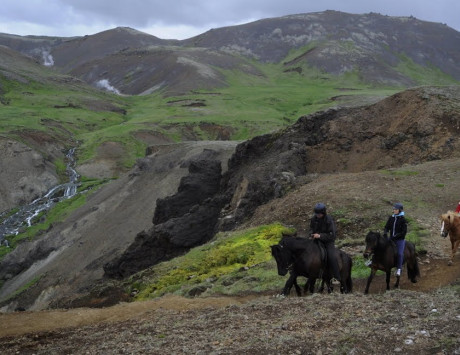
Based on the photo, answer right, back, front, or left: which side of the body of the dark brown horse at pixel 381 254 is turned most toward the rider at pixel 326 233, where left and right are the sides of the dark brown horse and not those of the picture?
front

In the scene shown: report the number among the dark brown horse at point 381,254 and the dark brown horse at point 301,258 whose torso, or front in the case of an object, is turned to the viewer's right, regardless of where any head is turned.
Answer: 0

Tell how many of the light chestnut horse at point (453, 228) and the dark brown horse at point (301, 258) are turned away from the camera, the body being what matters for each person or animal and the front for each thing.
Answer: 0

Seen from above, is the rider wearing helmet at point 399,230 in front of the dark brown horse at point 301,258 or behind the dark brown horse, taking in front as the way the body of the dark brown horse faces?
behind

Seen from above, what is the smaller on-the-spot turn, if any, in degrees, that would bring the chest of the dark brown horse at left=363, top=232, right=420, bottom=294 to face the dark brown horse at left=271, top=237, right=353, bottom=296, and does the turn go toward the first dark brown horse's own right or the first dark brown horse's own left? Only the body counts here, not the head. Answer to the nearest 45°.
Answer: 0° — it already faces it

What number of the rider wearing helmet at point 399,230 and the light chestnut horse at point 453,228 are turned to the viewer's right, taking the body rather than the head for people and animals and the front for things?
0

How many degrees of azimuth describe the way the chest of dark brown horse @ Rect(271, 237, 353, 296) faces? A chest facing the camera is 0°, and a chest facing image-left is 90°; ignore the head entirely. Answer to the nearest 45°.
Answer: approximately 90°

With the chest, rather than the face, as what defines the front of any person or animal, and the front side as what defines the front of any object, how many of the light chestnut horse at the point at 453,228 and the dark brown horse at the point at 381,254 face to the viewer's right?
0

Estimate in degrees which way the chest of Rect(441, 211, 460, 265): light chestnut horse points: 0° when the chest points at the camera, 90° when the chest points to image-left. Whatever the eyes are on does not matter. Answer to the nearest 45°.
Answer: approximately 45°

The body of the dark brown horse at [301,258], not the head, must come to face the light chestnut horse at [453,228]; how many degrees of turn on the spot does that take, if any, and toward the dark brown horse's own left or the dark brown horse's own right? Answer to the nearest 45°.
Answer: approximately 135° to the dark brown horse's own right

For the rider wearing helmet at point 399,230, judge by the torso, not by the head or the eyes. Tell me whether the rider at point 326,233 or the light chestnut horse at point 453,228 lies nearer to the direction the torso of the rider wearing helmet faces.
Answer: the rider

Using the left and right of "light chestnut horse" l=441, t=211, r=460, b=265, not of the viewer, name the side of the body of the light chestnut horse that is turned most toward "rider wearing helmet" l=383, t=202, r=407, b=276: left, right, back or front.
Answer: front
